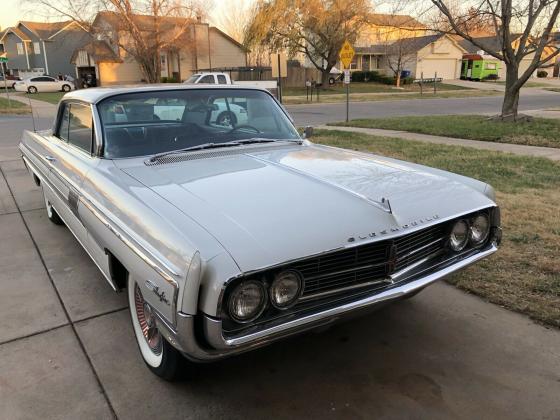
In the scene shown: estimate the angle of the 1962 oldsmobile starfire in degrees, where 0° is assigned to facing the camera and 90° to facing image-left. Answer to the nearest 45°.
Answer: approximately 315°

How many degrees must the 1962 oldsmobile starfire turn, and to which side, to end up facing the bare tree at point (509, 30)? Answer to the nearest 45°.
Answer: approximately 90° to its left

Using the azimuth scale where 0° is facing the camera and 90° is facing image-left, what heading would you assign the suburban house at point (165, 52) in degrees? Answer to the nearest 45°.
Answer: approximately 45°

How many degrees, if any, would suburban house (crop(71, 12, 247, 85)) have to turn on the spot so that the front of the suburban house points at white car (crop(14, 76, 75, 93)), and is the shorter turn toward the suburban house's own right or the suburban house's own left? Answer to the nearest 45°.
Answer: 0° — it already faces it

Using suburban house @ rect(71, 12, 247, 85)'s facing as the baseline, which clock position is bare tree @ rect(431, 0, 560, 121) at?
The bare tree is roughly at 10 o'clock from the suburban house.

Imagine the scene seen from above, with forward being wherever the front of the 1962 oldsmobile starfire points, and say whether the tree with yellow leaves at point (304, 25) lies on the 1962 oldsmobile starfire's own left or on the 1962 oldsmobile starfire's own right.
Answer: on the 1962 oldsmobile starfire's own left

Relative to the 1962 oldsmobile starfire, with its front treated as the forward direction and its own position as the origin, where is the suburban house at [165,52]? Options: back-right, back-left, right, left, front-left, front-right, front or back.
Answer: back-left

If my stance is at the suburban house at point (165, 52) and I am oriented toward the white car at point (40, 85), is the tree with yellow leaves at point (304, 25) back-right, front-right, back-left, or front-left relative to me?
back-left

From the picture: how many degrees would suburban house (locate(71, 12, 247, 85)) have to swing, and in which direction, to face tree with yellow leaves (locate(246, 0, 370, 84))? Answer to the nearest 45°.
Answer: approximately 90° to its left

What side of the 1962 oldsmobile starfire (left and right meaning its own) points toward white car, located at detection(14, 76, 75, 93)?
back

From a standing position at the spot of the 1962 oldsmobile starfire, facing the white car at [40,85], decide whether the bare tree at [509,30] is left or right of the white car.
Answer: right
